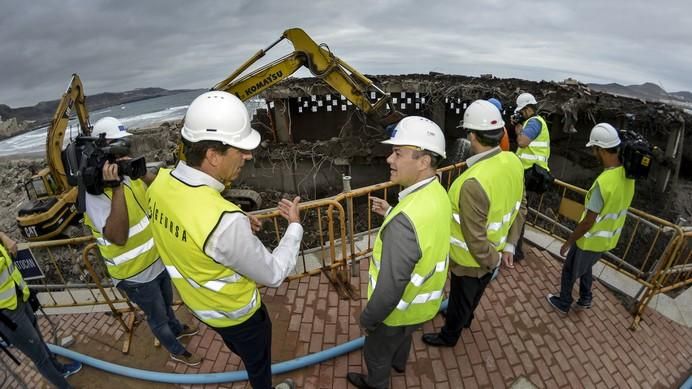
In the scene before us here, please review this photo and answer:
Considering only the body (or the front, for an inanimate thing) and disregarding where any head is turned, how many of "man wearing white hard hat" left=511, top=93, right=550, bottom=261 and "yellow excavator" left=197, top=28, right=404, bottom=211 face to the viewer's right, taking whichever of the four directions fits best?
1

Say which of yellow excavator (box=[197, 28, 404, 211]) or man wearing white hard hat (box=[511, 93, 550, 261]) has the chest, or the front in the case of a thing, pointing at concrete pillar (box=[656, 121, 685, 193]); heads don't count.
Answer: the yellow excavator

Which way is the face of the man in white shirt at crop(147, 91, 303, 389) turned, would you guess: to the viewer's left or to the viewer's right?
to the viewer's right

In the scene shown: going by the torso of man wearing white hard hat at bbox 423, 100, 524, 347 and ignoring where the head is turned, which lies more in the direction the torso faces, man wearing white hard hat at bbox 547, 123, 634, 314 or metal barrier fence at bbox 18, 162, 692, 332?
the metal barrier fence

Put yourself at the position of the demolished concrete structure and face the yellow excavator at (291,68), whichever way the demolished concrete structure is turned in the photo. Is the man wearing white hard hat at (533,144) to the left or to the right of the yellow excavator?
left

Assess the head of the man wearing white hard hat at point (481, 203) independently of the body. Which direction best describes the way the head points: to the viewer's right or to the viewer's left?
to the viewer's left

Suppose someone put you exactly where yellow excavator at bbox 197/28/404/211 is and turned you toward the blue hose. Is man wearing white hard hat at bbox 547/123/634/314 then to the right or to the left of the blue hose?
left

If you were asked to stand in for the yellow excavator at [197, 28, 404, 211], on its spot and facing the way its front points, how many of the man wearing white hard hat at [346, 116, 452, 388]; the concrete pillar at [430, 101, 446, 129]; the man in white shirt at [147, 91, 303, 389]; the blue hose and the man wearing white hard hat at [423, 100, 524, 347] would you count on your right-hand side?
4

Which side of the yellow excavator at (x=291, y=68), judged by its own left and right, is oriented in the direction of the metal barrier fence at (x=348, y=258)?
right

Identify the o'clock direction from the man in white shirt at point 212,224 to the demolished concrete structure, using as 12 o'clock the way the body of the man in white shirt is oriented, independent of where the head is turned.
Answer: The demolished concrete structure is roughly at 12 o'clock from the man in white shirt.

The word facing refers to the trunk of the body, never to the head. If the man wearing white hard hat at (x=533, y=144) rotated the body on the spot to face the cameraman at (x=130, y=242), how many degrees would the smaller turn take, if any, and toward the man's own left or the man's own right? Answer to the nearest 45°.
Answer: approximately 45° to the man's own left
